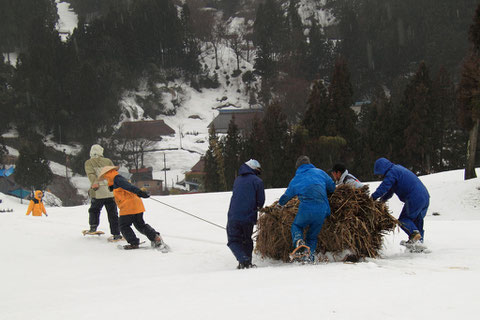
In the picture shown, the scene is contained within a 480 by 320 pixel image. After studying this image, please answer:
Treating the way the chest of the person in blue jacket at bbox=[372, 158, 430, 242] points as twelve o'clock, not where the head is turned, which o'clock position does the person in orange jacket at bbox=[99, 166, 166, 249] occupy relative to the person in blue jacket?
The person in orange jacket is roughly at 12 o'clock from the person in blue jacket.

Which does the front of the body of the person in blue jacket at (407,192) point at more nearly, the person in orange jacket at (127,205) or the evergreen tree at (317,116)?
the person in orange jacket

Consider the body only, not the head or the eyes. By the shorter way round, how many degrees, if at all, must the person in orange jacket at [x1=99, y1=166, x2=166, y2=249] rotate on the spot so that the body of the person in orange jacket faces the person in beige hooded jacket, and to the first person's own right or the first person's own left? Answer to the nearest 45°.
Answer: approximately 45° to the first person's own right

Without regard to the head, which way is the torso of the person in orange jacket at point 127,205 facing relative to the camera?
to the viewer's left

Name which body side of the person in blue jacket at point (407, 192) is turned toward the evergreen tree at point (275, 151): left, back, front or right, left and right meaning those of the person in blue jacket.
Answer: right

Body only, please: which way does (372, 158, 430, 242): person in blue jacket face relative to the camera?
to the viewer's left

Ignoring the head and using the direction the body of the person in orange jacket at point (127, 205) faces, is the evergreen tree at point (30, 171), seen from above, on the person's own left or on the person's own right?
on the person's own right

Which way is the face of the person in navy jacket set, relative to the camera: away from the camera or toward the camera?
away from the camera

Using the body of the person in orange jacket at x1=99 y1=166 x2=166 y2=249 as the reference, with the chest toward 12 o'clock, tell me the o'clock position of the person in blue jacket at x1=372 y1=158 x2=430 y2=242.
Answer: The person in blue jacket is roughly at 7 o'clock from the person in orange jacket.
